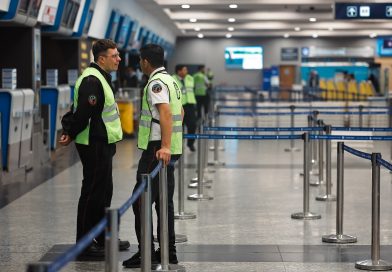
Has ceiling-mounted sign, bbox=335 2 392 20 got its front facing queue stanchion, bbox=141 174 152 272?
yes

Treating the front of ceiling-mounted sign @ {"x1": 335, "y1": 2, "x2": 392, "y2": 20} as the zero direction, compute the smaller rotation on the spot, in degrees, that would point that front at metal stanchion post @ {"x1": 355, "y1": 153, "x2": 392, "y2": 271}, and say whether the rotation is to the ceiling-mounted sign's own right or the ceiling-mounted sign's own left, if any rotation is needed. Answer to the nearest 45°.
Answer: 0° — it already faces it

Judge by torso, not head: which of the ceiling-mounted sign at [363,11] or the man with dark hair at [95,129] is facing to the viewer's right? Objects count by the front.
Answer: the man with dark hair

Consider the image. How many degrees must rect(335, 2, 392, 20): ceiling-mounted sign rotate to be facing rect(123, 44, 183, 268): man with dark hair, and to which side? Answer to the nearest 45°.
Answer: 0° — it already faces them

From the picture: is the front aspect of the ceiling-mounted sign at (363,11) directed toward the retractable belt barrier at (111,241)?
yes

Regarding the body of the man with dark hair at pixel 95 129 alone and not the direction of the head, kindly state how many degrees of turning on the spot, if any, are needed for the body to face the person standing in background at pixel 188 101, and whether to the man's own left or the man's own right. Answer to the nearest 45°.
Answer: approximately 90° to the man's own left

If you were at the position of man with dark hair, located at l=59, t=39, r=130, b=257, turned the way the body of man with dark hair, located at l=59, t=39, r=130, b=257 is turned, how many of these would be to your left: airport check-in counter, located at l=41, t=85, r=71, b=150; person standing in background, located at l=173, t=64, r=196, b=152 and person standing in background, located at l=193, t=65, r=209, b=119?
3

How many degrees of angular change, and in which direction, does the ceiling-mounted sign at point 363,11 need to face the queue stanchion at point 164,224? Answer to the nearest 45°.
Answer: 0° — it already faces it

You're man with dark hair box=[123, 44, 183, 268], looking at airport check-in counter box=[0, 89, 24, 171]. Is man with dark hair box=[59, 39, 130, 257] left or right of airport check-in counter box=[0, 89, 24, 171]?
left

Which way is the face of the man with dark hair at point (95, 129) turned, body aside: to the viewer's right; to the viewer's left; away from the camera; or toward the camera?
to the viewer's right

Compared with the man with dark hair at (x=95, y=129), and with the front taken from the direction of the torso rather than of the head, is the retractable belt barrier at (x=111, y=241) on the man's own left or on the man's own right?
on the man's own right

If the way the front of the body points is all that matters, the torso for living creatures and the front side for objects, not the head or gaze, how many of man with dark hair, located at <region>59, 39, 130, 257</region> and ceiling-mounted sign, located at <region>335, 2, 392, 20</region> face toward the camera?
1

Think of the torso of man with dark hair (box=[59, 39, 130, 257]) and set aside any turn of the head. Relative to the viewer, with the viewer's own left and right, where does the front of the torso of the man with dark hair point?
facing to the right of the viewer
